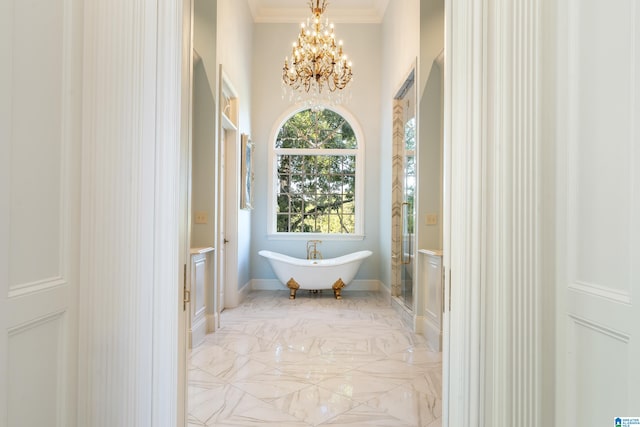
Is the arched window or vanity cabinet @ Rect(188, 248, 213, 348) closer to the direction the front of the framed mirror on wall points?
the arched window

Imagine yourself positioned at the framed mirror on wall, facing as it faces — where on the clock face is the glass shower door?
The glass shower door is roughly at 1 o'clock from the framed mirror on wall.

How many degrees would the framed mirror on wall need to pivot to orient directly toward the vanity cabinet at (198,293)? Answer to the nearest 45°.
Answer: approximately 90° to its right

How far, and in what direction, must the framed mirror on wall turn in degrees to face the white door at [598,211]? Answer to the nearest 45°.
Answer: approximately 90° to its right

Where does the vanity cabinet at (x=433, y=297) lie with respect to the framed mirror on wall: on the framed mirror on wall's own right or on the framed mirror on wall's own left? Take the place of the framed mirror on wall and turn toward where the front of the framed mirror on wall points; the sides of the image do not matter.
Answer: on the framed mirror on wall's own right

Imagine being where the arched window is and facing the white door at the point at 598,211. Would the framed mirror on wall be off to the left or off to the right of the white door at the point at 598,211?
right

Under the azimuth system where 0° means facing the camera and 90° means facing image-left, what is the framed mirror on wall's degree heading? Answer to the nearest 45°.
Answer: approximately 270°

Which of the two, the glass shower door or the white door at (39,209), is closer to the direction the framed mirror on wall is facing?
the glass shower door

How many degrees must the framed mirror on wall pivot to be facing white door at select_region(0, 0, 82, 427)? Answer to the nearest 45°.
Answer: approximately 90° to its right

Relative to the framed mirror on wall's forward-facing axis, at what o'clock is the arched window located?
The arched window is roughly at 11 o'clock from the framed mirror on wall.
